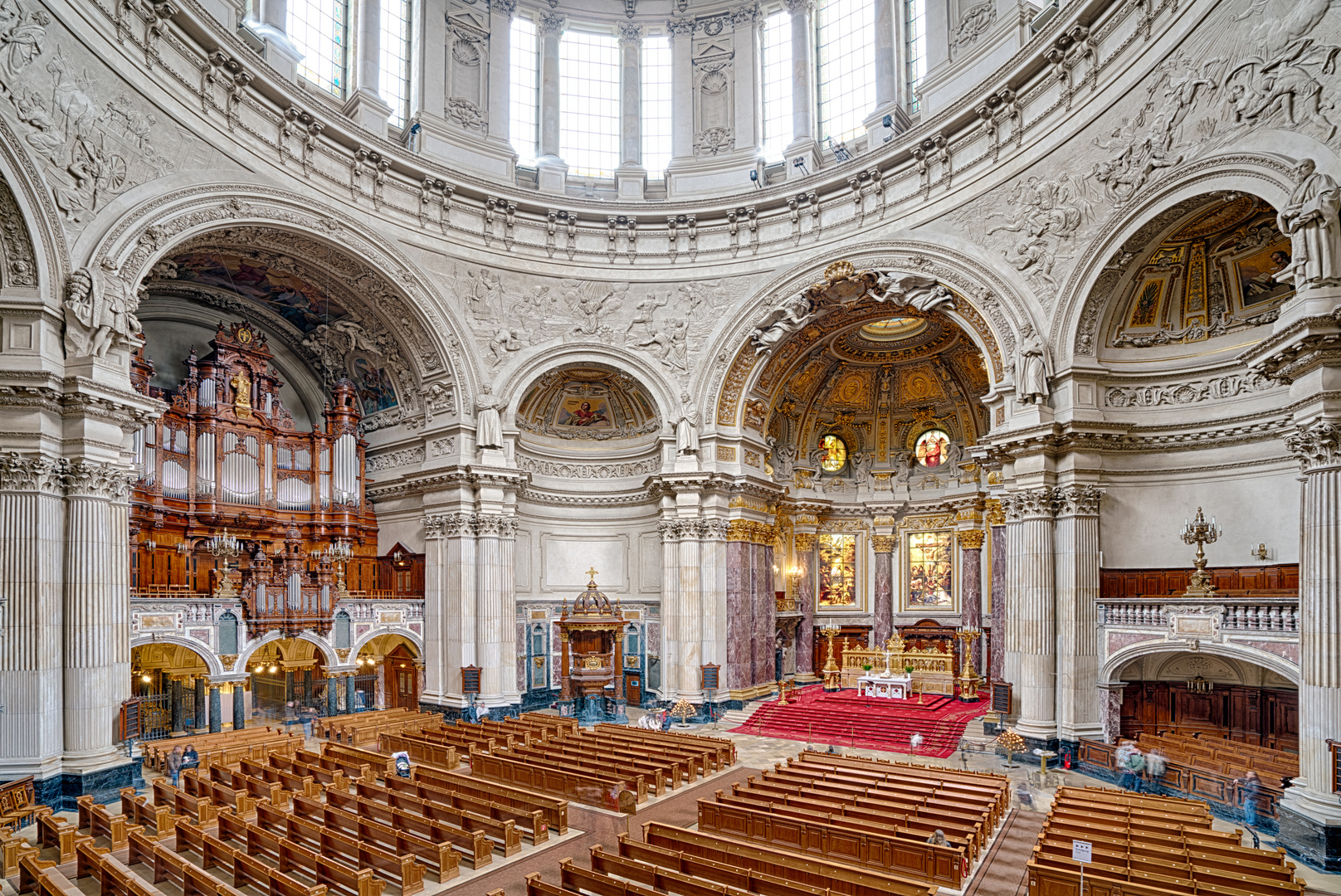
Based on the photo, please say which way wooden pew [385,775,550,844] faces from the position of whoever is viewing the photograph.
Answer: facing away from the viewer and to the right of the viewer

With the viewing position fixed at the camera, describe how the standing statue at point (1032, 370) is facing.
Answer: facing the viewer and to the left of the viewer

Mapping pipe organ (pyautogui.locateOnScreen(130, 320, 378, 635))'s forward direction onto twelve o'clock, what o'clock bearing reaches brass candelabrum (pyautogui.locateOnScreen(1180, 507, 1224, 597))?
The brass candelabrum is roughly at 12 o'clock from the pipe organ.

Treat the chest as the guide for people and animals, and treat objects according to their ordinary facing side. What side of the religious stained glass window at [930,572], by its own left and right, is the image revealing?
front

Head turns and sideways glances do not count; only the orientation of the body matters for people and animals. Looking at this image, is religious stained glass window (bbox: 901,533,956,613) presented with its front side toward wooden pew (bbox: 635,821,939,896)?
yes

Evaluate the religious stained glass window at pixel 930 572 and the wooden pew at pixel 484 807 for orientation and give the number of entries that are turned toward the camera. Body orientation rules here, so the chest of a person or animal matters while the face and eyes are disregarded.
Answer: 1

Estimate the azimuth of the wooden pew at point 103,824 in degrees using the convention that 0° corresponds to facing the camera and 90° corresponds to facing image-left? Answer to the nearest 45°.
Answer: approximately 225°

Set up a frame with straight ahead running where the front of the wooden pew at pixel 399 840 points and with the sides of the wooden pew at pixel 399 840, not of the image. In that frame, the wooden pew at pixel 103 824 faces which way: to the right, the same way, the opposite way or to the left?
the same way

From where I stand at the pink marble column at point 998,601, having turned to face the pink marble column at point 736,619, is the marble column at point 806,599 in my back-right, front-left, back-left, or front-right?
front-right

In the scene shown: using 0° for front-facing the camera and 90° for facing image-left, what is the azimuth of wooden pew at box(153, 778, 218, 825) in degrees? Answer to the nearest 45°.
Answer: approximately 225°

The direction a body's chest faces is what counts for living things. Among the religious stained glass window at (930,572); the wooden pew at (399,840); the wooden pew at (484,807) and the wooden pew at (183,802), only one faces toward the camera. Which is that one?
the religious stained glass window

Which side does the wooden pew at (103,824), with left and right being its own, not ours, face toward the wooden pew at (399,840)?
right
